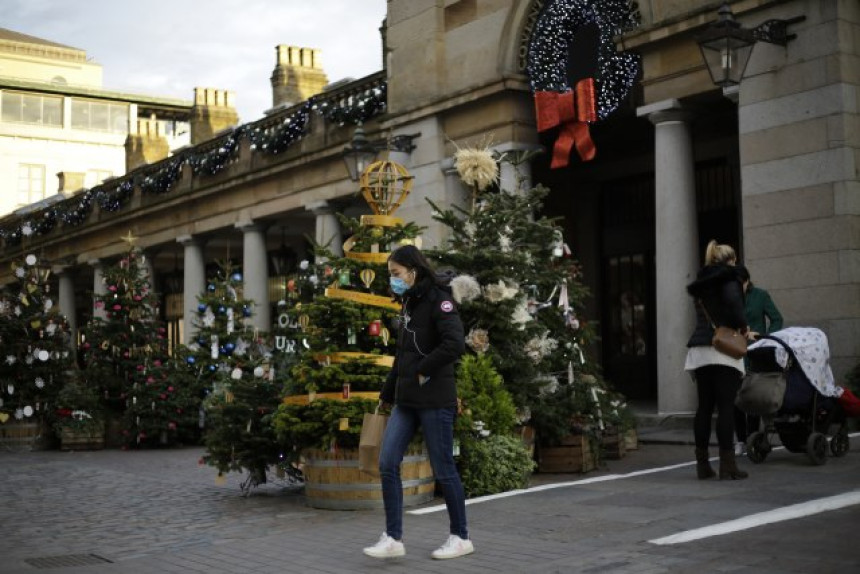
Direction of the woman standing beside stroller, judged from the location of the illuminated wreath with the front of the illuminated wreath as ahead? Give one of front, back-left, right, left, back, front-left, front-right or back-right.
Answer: front-left

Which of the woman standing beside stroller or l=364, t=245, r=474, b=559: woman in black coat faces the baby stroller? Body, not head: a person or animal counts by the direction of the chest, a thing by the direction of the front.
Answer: the woman standing beside stroller

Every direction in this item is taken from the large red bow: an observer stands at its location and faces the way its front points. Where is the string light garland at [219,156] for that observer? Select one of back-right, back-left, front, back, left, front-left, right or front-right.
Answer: right

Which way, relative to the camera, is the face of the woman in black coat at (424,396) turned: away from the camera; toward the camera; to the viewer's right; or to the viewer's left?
to the viewer's left

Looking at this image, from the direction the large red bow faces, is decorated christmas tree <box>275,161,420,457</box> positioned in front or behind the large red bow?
in front

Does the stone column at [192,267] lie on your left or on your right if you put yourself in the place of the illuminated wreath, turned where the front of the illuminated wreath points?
on your right

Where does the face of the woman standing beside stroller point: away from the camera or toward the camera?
away from the camera
